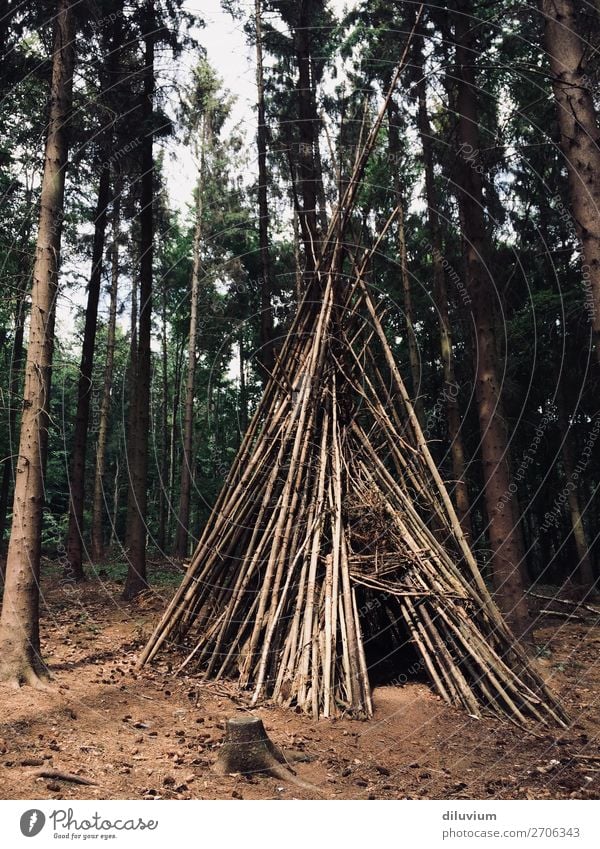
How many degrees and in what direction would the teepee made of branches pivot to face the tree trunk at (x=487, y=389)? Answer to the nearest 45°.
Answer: approximately 135° to its left

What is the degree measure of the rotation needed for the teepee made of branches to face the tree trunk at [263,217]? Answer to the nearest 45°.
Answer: approximately 180°

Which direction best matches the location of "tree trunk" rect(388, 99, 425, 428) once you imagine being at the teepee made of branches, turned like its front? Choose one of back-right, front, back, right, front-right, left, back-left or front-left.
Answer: back

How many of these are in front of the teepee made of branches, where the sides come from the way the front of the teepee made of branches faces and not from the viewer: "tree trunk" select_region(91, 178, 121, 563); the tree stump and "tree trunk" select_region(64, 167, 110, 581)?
1

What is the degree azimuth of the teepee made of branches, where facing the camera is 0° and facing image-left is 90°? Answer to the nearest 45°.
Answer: approximately 0°

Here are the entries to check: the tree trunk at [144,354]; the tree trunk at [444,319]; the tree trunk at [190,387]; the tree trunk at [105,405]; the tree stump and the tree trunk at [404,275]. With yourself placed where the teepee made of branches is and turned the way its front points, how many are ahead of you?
1

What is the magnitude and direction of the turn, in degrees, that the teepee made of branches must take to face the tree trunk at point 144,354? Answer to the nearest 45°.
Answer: approximately 135° to its right

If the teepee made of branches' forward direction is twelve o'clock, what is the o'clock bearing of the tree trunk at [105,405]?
The tree trunk is roughly at 5 o'clock from the teepee made of branches.

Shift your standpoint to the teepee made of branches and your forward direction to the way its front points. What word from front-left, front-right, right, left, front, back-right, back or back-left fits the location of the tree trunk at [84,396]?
back-right

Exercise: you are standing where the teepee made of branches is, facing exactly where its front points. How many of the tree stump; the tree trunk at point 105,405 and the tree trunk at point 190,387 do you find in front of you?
1
